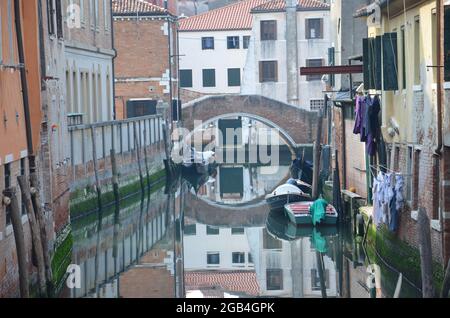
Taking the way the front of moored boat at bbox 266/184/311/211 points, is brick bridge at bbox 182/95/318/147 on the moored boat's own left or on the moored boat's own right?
on the moored boat's own right

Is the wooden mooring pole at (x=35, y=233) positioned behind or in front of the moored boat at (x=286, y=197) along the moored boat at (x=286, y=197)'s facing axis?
in front

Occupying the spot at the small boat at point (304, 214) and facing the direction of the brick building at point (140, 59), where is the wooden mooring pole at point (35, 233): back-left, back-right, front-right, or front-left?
back-left
